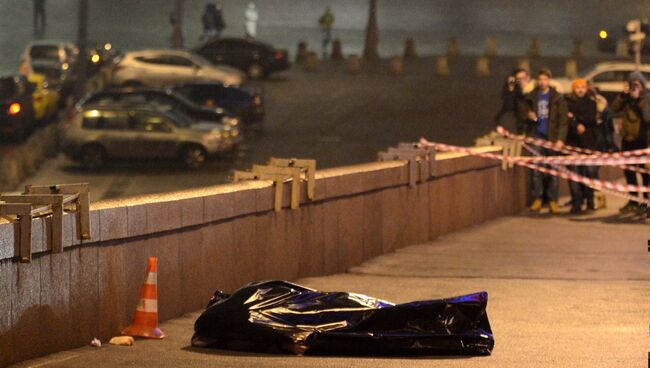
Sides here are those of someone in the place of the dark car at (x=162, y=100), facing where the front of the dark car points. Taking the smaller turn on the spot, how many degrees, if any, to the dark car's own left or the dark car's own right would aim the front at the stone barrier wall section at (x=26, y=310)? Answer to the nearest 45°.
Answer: approximately 90° to the dark car's own right

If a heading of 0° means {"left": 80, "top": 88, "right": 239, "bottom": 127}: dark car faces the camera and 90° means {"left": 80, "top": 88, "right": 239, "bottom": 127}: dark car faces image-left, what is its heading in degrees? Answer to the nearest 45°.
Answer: approximately 270°

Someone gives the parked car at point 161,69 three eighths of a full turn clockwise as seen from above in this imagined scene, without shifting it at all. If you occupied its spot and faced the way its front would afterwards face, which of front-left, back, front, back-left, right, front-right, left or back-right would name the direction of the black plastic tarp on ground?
front-left

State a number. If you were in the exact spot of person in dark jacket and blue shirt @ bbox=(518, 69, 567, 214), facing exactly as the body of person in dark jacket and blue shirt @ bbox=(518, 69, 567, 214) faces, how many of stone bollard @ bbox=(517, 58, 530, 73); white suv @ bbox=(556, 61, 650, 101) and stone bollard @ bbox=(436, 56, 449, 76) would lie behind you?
3

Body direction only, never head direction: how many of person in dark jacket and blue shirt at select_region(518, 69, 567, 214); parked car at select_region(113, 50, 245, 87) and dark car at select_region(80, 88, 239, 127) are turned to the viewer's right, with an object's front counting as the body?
2

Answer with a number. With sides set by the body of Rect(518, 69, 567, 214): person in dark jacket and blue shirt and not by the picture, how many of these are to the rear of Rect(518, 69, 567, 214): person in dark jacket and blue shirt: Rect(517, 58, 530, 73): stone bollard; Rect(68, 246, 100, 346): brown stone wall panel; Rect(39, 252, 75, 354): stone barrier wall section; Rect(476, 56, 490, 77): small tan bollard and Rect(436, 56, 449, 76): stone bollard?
3

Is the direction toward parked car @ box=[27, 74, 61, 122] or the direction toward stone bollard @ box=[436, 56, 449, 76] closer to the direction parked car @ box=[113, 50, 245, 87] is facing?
the stone bollard

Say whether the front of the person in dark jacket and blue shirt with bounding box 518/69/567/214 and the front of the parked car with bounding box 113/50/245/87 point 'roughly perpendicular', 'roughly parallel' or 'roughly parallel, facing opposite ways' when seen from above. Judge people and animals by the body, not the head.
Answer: roughly perpendicular

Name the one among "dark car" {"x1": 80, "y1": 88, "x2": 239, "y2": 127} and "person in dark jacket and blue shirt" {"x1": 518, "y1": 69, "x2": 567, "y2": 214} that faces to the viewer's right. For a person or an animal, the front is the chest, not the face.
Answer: the dark car

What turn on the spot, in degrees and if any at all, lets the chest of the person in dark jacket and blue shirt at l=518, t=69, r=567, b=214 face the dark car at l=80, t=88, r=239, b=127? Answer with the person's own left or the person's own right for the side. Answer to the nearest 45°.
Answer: approximately 135° to the person's own right

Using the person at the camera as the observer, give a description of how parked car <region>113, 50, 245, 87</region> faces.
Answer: facing to the right of the viewer
